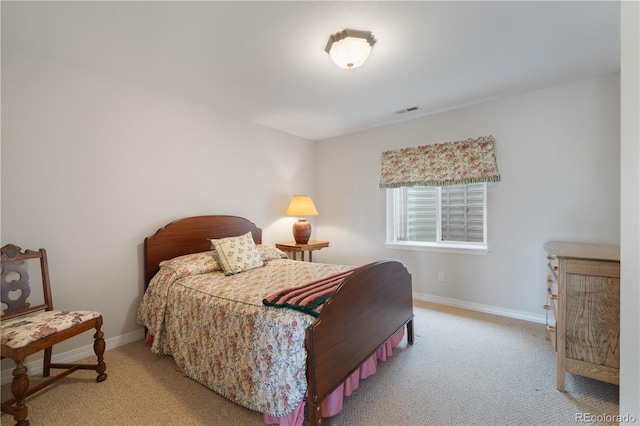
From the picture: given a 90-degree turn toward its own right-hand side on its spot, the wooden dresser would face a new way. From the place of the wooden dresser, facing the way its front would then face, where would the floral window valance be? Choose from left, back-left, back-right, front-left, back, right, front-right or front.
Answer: front-left

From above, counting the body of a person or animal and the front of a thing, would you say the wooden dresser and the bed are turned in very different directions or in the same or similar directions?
very different directions

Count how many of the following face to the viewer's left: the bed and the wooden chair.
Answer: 0

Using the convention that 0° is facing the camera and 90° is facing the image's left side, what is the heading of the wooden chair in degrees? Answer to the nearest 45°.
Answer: approximately 315°

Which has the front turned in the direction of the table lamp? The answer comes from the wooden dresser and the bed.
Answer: the wooden dresser

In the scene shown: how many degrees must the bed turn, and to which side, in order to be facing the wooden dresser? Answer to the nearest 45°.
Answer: approximately 45° to its left

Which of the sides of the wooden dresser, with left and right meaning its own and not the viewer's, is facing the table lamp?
front

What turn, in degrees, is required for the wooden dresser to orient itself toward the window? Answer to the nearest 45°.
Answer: approximately 45° to its right

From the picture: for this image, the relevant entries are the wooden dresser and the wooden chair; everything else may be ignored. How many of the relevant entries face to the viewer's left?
1

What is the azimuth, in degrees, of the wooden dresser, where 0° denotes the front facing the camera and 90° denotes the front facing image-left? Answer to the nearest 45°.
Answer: approximately 90°

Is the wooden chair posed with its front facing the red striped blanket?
yes
